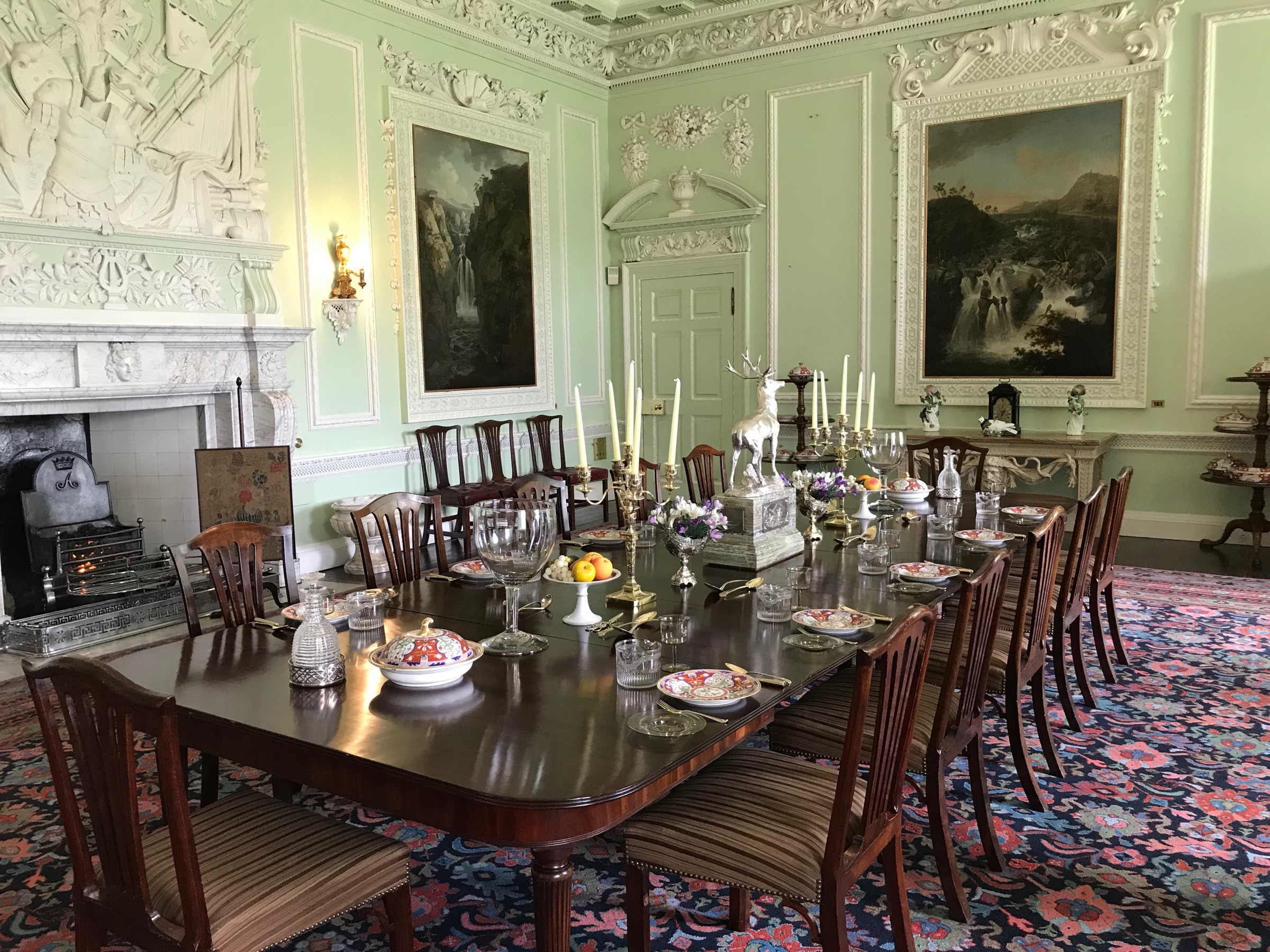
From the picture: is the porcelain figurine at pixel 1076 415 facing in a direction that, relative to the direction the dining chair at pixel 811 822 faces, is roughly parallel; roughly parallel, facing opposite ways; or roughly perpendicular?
roughly perpendicular

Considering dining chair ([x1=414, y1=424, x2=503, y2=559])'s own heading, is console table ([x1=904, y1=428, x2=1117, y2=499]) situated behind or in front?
in front

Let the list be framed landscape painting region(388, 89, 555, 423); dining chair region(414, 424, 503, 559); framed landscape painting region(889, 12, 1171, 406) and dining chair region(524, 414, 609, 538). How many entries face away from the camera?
0

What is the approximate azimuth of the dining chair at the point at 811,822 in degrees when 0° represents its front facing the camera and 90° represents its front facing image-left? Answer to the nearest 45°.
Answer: approximately 135°

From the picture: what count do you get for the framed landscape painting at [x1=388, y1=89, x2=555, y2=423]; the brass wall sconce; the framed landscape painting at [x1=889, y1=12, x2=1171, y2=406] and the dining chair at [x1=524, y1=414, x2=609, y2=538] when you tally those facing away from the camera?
0

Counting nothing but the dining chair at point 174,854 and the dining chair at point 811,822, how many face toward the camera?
0

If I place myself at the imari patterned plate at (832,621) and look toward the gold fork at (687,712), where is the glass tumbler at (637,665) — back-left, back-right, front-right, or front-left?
front-right

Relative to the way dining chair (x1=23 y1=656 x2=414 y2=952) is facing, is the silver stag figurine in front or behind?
in front

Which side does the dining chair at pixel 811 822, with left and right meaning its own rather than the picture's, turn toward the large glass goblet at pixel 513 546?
front

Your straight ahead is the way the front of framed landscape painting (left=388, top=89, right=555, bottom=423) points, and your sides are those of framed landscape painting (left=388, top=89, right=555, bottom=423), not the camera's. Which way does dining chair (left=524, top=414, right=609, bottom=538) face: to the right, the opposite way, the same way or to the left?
the same way

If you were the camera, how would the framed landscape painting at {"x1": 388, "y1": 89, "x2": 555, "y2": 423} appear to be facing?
facing the viewer and to the right of the viewer

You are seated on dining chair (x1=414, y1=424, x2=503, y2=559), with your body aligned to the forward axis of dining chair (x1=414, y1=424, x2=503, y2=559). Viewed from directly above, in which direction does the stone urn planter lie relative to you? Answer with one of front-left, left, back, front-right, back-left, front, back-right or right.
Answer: right

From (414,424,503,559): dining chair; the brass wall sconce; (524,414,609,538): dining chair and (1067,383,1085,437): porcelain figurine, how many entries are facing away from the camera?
0

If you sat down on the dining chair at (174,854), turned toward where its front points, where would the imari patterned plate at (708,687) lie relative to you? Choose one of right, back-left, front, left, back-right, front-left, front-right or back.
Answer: front-right

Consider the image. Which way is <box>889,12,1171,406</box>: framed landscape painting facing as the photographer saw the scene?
facing the viewer and to the left of the viewer

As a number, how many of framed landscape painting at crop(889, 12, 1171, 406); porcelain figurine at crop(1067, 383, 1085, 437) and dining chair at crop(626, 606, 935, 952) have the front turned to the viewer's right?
0
